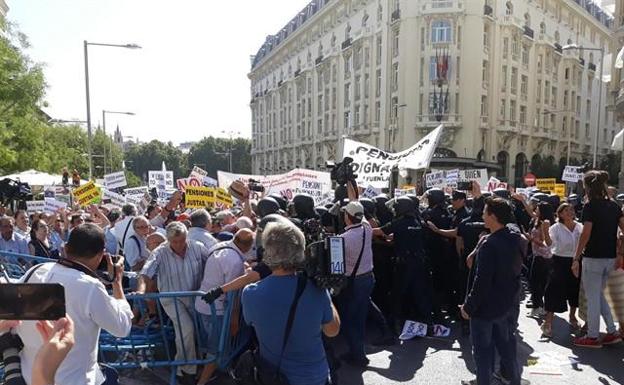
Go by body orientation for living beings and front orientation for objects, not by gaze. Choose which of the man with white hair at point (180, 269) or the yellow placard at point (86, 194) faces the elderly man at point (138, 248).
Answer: the yellow placard

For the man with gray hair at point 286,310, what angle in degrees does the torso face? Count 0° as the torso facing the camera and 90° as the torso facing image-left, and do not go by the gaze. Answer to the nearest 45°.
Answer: approximately 180°

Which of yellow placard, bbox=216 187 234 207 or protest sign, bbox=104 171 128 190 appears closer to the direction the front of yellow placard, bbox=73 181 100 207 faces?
the yellow placard

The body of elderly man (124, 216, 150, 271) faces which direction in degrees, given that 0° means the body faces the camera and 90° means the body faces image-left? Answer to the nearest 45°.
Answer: approximately 315°

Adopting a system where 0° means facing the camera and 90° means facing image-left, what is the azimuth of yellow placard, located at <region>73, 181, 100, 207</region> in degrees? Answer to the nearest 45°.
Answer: approximately 0°

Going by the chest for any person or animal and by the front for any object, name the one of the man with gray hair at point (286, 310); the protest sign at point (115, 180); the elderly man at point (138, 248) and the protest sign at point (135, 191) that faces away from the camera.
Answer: the man with gray hair

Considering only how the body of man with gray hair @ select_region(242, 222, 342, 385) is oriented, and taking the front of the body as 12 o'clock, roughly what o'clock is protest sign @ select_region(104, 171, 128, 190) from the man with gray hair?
The protest sign is roughly at 11 o'clock from the man with gray hair.

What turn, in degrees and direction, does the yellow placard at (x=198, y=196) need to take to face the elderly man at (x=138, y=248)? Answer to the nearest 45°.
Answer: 0° — it already faces them

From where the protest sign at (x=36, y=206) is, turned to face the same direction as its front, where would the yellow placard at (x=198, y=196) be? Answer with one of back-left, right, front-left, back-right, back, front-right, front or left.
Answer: front-left

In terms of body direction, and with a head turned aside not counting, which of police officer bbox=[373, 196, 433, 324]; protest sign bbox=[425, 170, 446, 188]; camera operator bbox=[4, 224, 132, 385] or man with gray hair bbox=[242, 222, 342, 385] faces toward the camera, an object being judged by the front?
the protest sign

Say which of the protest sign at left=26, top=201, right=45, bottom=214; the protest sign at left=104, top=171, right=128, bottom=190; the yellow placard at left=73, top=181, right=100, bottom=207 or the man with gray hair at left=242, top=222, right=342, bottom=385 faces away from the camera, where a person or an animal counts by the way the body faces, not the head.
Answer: the man with gray hair

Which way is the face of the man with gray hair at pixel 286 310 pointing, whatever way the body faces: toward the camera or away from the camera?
away from the camera
